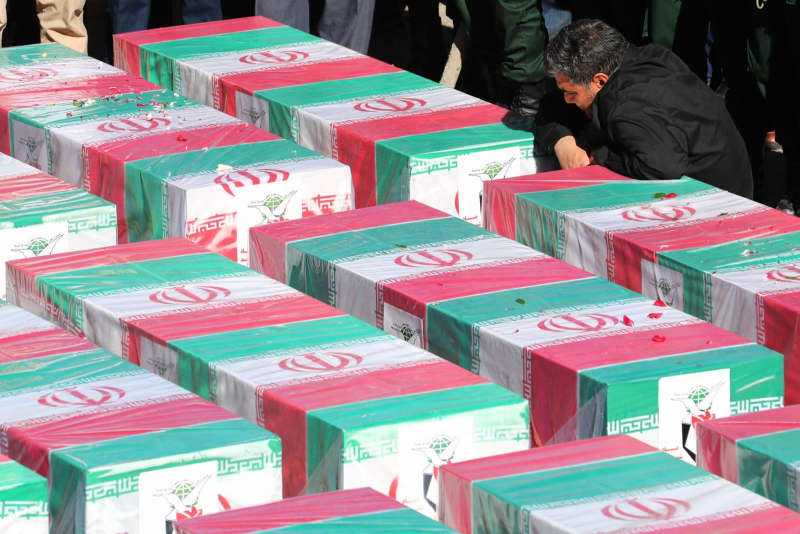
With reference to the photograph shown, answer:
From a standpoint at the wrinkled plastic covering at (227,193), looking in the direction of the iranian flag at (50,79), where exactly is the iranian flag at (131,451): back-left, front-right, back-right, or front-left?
back-left

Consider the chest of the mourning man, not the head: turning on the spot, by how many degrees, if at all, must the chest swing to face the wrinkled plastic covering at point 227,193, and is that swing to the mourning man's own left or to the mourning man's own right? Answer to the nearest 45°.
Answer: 0° — they already face it

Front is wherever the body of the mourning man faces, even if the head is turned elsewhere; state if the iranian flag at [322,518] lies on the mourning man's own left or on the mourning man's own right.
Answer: on the mourning man's own left

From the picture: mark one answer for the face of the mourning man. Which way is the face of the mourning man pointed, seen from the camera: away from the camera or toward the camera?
toward the camera

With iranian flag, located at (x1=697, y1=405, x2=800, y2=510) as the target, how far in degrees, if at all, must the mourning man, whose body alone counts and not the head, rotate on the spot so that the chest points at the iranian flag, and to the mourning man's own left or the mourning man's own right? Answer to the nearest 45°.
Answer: approximately 90° to the mourning man's own left

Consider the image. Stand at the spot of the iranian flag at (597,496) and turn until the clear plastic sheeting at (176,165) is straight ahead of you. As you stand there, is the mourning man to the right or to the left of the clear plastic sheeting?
right

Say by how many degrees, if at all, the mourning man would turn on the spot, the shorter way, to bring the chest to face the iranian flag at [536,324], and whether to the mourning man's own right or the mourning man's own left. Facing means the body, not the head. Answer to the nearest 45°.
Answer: approximately 90° to the mourning man's own left

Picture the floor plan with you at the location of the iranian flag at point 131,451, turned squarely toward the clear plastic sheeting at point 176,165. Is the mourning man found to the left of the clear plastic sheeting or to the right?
right

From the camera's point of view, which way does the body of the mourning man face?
to the viewer's left

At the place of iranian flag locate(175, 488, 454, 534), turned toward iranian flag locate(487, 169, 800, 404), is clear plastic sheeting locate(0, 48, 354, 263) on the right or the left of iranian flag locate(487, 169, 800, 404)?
left

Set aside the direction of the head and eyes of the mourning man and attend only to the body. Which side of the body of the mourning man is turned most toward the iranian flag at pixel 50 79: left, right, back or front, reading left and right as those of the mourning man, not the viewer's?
front

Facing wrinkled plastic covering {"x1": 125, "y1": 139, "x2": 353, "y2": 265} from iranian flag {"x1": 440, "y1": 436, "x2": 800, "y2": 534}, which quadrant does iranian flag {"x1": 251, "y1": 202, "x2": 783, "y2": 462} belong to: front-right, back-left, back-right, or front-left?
front-right

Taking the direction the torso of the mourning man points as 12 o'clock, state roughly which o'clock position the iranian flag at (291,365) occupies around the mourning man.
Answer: The iranian flag is roughly at 10 o'clock from the mourning man.

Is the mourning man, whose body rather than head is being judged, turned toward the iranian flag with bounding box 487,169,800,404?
no
